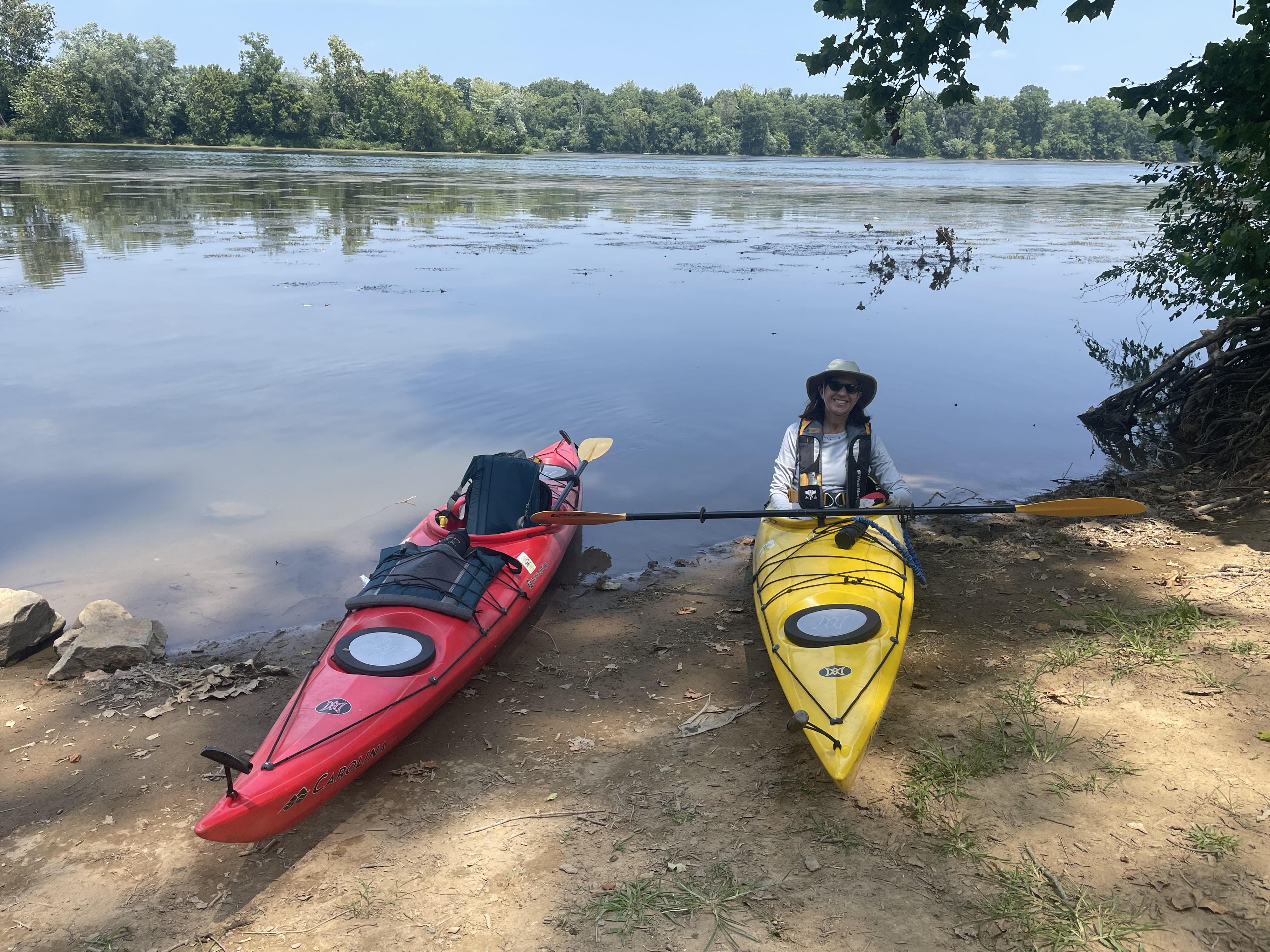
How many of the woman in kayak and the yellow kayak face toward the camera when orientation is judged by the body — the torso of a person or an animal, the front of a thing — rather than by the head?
2

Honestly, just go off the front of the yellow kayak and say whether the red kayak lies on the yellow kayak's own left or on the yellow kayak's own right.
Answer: on the yellow kayak's own right

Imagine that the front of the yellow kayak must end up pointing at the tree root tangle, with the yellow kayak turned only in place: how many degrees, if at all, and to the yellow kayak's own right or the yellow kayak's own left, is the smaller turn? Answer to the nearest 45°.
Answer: approximately 135° to the yellow kayak's own left

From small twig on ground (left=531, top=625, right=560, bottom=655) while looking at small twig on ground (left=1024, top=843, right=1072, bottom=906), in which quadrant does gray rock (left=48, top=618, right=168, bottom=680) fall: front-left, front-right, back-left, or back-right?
back-right

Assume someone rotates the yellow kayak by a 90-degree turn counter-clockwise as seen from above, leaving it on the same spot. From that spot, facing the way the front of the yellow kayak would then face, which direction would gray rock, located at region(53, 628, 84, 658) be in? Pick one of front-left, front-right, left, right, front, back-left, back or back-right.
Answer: back

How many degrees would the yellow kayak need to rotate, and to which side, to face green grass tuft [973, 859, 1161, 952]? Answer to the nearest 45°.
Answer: approximately 45° to its left

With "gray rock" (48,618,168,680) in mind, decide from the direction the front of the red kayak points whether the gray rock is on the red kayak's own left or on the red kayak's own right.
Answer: on the red kayak's own right
